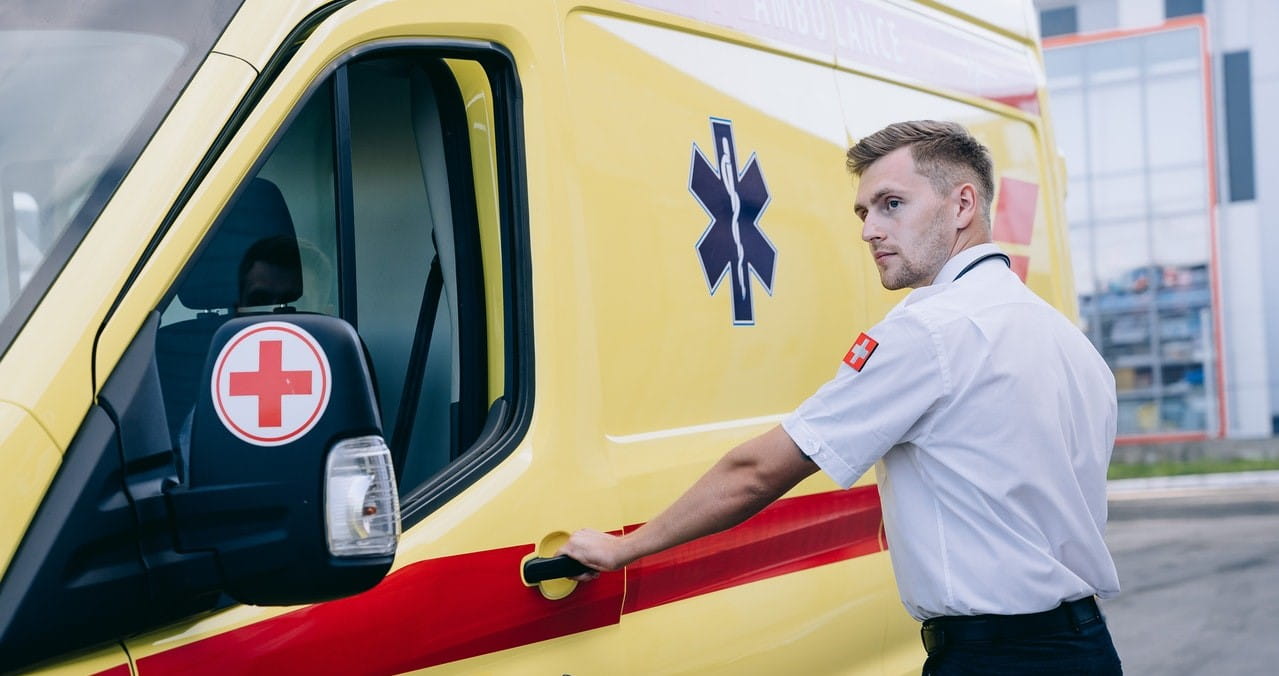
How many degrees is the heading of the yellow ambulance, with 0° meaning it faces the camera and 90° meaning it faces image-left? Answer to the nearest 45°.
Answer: approximately 45°

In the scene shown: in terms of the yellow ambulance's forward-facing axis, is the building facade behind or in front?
behind

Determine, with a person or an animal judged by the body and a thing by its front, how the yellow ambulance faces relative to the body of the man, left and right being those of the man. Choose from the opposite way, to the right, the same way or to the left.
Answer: to the left

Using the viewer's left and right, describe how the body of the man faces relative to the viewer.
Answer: facing away from the viewer and to the left of the viewer

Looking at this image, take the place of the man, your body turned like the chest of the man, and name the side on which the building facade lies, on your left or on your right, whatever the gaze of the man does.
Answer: on your right
